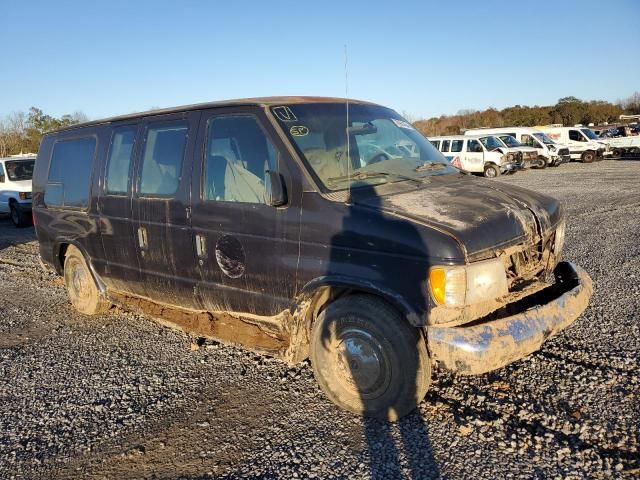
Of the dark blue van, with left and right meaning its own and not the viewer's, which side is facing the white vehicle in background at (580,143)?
left

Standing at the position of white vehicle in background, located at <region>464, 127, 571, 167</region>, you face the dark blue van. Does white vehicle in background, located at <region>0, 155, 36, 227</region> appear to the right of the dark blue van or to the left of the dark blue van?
right

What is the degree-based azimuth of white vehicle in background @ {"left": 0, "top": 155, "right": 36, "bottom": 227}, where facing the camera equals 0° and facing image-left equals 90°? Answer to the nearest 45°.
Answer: approximately 315°

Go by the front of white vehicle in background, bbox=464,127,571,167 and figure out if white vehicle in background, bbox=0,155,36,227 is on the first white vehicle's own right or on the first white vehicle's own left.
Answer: on the first white vehicle's own right

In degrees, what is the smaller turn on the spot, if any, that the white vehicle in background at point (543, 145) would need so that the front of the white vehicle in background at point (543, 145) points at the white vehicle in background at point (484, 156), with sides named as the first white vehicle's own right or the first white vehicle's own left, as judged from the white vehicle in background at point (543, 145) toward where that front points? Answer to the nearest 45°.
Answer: approximately 90° to the first white vehicle's own right

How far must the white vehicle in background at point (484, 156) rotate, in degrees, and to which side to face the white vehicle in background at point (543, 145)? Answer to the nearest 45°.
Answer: approximately 90° to its left

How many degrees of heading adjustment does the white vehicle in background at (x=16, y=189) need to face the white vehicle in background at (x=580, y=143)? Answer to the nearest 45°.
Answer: approximately 45° to its left

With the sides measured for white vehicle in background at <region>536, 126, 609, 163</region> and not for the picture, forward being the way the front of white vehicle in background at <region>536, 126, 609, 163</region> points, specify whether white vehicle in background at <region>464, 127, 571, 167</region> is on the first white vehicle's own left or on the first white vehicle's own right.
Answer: on the first white vehicle's own right

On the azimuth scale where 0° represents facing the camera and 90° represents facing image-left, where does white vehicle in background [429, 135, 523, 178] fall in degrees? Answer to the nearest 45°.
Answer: approximately 315°

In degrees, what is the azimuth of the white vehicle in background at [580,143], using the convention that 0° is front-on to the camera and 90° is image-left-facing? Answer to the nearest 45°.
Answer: approximately 315°

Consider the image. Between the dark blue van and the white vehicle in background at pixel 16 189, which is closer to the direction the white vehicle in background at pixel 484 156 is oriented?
the dark blue van
